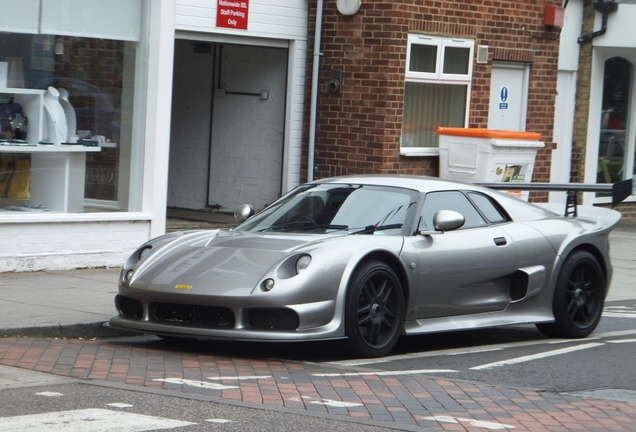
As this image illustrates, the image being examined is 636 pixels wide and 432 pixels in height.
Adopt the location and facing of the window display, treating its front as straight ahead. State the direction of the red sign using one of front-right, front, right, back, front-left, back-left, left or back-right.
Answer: back-left

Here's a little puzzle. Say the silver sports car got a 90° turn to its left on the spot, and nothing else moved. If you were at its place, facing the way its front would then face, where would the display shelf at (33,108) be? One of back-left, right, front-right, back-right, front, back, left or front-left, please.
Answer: back

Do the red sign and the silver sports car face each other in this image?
no

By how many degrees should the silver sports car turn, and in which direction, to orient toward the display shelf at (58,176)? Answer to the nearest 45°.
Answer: approximately 90° to its right

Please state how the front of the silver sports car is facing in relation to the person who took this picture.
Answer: facing the viewer and to the left of the viewer

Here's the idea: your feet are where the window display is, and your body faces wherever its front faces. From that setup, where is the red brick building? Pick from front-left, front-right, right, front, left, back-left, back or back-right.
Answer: back-left

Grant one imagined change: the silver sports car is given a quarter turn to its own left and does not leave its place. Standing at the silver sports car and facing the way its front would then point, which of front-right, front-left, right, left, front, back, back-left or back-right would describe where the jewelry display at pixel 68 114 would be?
back

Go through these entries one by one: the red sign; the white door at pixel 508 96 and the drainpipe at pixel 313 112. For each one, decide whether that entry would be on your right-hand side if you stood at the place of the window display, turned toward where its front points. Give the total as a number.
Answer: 0

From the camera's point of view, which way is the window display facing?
toward the camera

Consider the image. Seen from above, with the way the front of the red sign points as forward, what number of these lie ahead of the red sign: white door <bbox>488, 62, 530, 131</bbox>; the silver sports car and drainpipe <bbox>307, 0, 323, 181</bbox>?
1

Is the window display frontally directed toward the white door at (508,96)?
no

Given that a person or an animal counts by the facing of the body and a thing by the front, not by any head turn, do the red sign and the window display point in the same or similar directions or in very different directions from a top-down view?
same or similar directions

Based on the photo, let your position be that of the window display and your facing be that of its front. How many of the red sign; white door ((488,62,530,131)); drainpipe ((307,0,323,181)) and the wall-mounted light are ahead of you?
0

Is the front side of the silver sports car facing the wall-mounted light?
no

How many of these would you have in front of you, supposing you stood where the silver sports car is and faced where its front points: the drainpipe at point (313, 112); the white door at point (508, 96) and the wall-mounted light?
0

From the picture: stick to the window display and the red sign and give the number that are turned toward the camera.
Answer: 2

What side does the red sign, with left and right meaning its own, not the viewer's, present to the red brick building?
left
